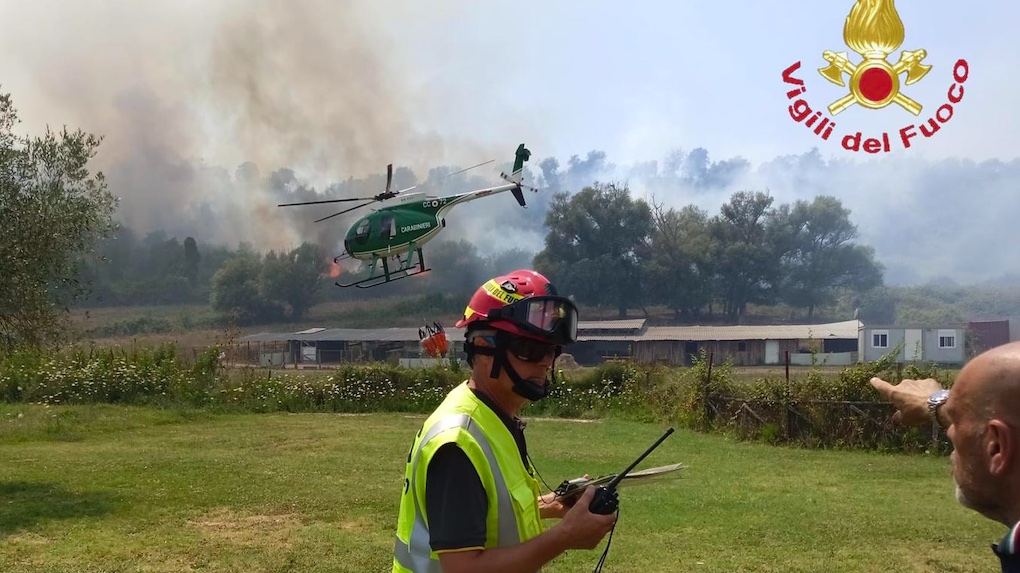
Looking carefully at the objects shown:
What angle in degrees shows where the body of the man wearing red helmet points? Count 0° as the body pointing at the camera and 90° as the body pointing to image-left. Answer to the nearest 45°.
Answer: approximately 270°

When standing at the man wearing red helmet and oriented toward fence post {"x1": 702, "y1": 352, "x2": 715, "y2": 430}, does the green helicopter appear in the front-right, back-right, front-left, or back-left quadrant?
front-left

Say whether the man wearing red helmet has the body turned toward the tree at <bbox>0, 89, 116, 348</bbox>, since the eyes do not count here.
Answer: no

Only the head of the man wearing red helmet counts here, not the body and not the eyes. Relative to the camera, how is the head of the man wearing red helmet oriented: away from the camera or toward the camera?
toward the camera

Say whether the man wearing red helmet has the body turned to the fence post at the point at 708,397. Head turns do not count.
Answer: no

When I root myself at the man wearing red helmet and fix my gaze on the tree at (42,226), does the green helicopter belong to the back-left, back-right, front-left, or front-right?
front-right

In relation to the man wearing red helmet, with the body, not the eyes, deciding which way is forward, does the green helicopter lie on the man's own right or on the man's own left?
on the man's own left

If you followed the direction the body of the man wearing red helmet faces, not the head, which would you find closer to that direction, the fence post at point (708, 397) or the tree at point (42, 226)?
the fence post

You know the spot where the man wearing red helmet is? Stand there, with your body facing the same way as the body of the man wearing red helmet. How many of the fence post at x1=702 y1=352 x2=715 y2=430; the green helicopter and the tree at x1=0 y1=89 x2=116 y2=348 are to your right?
0
